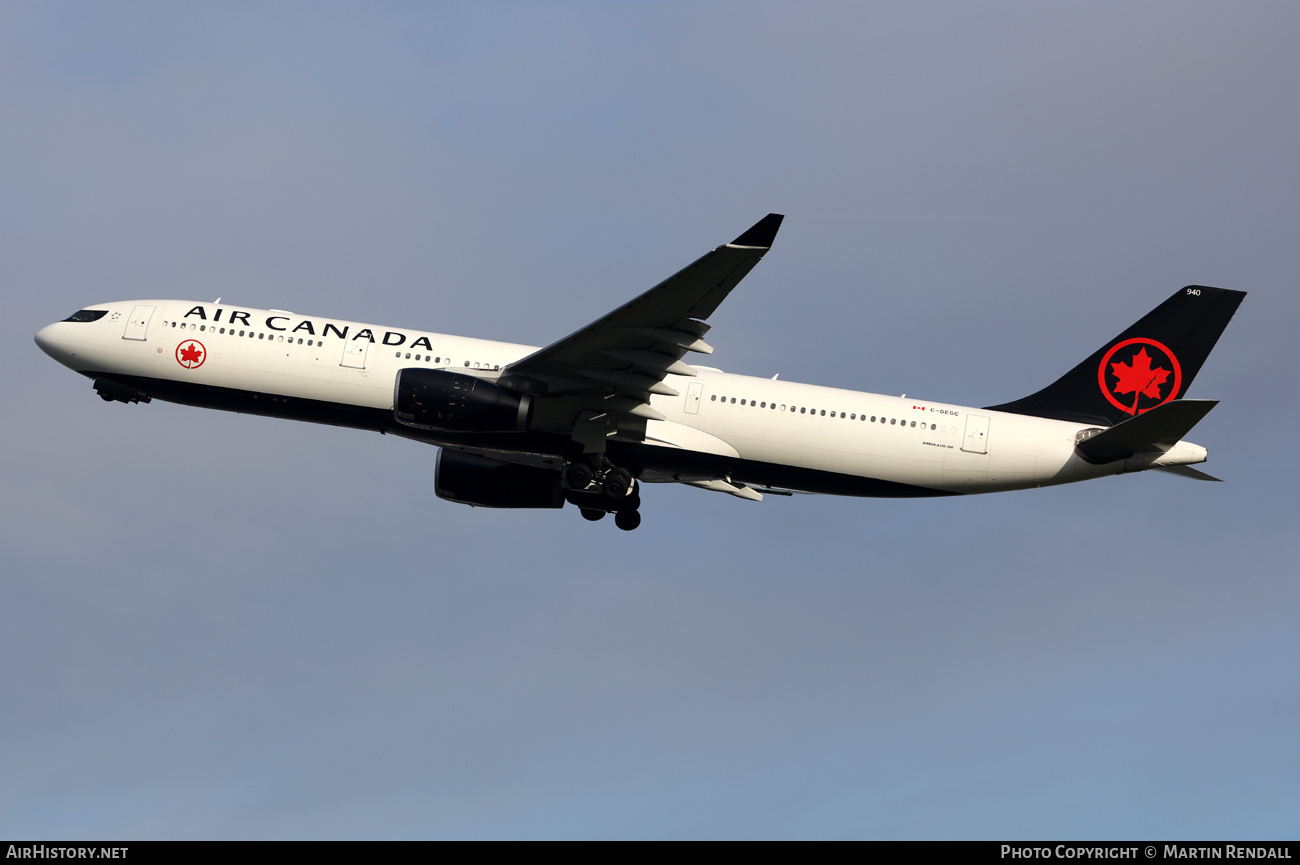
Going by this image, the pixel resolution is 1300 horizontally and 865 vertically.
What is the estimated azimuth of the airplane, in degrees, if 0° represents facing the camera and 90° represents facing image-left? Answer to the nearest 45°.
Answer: approximately 90°
